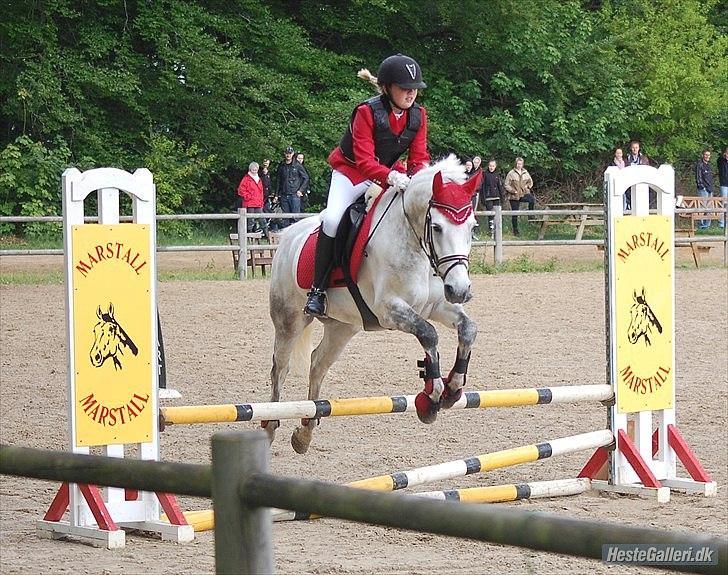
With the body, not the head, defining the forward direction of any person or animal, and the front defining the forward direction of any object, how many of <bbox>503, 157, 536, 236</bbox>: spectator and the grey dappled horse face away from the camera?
0

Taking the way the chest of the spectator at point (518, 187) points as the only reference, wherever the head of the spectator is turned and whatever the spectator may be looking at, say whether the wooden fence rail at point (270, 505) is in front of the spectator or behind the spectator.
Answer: in front

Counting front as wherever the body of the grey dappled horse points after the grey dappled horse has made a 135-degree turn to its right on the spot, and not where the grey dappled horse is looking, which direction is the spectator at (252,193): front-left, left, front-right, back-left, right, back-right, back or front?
right

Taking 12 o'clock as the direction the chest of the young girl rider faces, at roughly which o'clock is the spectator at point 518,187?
The spectator is roughly at 8 o'clock from the young girl rider.

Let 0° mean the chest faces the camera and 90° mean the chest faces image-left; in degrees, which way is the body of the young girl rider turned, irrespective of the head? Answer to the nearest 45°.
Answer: approximately 315°

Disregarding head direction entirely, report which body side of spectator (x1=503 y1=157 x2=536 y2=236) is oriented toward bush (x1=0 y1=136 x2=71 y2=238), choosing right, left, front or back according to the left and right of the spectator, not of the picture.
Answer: right

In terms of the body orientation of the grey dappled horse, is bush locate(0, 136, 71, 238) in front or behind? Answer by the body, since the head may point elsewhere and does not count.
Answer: behind

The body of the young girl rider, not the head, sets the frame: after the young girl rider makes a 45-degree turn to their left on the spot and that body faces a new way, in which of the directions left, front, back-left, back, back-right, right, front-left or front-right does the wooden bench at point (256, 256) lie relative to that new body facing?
left

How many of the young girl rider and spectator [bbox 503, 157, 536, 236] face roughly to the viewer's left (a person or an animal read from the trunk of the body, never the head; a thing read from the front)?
0

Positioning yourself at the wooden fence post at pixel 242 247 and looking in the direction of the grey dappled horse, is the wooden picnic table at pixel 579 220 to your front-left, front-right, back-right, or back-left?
back-left

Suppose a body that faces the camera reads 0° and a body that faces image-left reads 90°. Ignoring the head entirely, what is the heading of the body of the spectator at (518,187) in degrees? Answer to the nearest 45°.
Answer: approximately 0°

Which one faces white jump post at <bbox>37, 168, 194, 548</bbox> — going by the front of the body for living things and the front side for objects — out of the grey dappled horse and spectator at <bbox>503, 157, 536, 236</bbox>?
the spectator

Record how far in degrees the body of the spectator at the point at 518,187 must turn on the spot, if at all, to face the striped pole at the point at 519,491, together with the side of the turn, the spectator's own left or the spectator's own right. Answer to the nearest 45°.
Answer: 0° — they already face it
